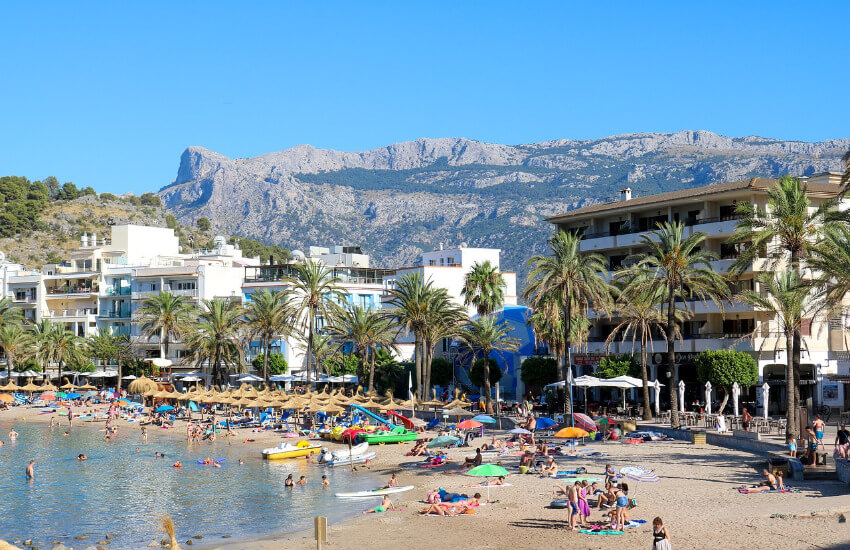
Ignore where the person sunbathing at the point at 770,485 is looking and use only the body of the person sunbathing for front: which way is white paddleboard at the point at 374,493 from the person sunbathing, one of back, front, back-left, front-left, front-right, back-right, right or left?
front

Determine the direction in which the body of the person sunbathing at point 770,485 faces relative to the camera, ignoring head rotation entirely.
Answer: to the viewer's left

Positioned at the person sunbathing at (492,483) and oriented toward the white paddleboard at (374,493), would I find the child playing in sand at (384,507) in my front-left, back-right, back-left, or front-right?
front-left

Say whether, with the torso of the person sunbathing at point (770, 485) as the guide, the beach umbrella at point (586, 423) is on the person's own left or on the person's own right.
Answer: on the person's own right
